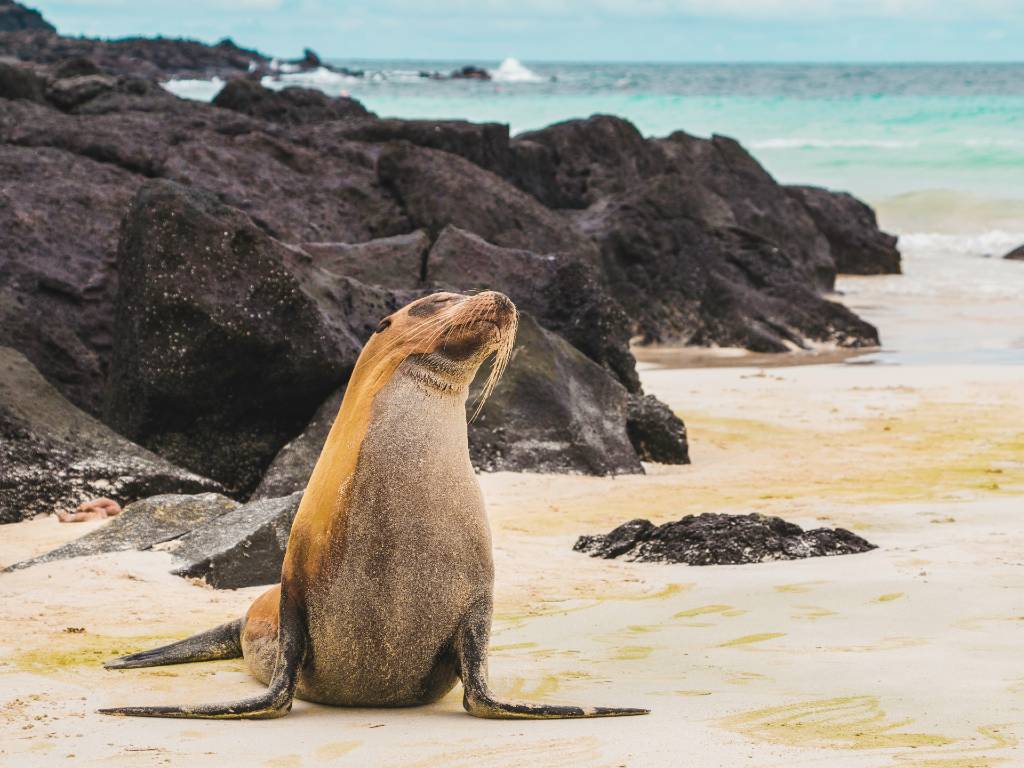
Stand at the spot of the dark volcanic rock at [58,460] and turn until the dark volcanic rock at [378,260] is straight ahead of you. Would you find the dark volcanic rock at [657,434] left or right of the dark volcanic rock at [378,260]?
right

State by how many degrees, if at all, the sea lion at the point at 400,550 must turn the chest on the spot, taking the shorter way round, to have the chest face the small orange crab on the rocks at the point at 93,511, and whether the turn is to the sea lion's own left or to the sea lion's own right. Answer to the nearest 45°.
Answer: approximately 180°

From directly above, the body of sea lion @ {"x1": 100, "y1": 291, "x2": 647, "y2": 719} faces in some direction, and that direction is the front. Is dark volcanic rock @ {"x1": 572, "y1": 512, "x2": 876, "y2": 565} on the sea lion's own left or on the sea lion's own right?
on the sea lion's own left

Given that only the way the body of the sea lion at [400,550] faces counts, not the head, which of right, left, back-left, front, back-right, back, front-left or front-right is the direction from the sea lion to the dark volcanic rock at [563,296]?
back-left

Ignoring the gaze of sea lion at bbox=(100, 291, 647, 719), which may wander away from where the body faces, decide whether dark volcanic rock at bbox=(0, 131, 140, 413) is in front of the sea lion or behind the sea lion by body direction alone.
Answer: behind

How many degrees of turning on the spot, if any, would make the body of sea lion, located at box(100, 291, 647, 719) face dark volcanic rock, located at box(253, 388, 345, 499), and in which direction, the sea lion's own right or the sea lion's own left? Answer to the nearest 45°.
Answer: approximately 135° to the sea lion's own left

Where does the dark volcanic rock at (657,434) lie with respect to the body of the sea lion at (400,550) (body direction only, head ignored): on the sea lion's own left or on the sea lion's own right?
on the sea lion's own left

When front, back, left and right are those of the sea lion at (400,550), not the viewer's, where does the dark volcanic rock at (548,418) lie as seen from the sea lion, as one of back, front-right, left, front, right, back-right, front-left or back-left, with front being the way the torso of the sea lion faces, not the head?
back-left

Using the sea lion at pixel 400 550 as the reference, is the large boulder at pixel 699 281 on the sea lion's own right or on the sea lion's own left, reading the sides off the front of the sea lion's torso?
on the sea lion's own left

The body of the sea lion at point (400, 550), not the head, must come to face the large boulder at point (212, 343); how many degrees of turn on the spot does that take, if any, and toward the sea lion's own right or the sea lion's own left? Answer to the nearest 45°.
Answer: approximately 135° to the sea lion's own left

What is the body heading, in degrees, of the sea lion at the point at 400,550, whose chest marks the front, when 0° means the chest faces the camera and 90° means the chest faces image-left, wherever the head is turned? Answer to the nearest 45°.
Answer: approximately 315°

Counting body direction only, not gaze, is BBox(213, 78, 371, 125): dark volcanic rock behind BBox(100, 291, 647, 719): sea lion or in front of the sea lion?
behind

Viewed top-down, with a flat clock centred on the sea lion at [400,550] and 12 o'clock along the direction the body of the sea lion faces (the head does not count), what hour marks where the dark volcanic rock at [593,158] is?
The dark volcanic rock is roughly at 8 o'clock from the sea lion.

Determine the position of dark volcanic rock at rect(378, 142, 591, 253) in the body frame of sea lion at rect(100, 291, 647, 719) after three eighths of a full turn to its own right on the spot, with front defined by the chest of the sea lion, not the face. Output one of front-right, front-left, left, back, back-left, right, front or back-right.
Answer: right

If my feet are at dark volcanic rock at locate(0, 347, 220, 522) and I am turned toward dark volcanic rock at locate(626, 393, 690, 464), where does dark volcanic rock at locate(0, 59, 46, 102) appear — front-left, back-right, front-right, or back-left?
front-left
